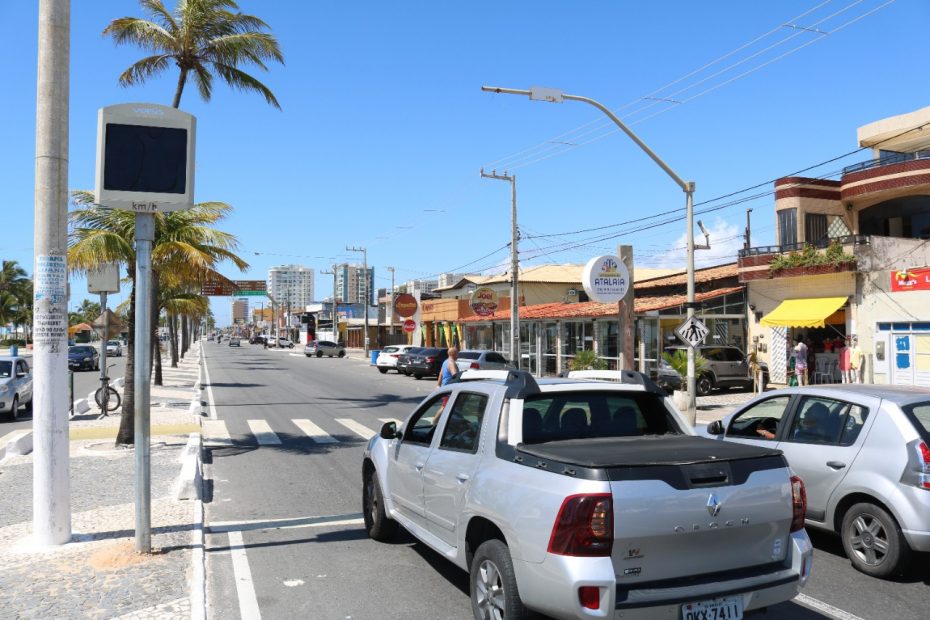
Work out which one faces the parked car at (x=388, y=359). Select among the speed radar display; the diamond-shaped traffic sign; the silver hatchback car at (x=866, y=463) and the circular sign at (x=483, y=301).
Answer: the silver hatchback car

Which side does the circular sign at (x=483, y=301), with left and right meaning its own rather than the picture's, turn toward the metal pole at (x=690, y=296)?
front

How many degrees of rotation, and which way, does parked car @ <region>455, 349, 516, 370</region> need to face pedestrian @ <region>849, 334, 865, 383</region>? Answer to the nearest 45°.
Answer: approximately 90° to its right

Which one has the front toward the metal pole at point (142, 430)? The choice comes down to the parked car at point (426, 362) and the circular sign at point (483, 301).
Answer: the circular sign

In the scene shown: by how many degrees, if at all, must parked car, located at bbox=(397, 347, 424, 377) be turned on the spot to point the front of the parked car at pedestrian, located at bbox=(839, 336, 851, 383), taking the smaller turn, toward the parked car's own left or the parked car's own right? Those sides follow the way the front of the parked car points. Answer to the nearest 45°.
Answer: approximately 90° to the parked car's own right

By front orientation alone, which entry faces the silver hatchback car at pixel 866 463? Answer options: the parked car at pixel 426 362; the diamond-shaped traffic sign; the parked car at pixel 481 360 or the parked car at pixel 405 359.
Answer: the diamond-shaped traffic sign

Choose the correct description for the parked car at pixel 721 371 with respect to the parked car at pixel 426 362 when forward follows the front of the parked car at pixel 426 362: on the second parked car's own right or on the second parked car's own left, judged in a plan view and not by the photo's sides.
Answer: on the second parked car's own right

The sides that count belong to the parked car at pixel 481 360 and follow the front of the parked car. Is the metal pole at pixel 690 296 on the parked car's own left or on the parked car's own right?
on the parked car's own right

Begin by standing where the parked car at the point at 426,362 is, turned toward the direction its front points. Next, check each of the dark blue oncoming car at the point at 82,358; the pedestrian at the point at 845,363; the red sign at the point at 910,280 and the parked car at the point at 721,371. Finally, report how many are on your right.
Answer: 3

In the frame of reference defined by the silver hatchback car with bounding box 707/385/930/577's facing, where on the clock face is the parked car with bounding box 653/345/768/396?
The parked car is roughly at 1 o'clock from the silver hatchback car.

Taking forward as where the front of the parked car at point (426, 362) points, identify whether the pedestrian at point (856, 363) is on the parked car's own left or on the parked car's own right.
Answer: on the parked car's own right

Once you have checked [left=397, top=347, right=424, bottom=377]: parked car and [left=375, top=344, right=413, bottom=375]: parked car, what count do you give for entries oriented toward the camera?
0

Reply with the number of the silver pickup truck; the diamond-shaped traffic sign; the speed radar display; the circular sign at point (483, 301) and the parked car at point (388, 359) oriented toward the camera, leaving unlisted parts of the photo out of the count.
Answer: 3

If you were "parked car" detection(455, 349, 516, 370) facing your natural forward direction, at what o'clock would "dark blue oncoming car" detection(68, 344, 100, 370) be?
"dark blue oncoming car" detection(68, 344, 100, 370) is roughly at 8 o'clock from "parked car" detection(455, 349, 516, 370).

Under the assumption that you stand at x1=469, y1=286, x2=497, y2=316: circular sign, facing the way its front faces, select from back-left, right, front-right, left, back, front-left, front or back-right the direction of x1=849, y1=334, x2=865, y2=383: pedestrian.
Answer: front-left
